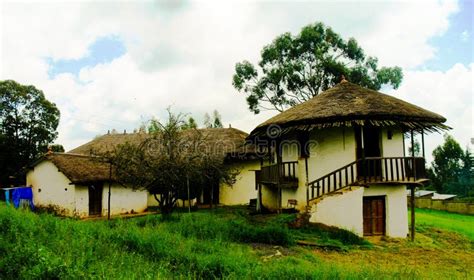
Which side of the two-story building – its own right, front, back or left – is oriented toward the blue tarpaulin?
right

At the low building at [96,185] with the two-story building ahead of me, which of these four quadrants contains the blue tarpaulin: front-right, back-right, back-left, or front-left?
back-right

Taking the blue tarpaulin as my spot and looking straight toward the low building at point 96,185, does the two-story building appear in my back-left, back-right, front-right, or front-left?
front-right

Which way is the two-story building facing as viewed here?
toward the camera

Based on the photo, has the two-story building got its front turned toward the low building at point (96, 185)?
no
